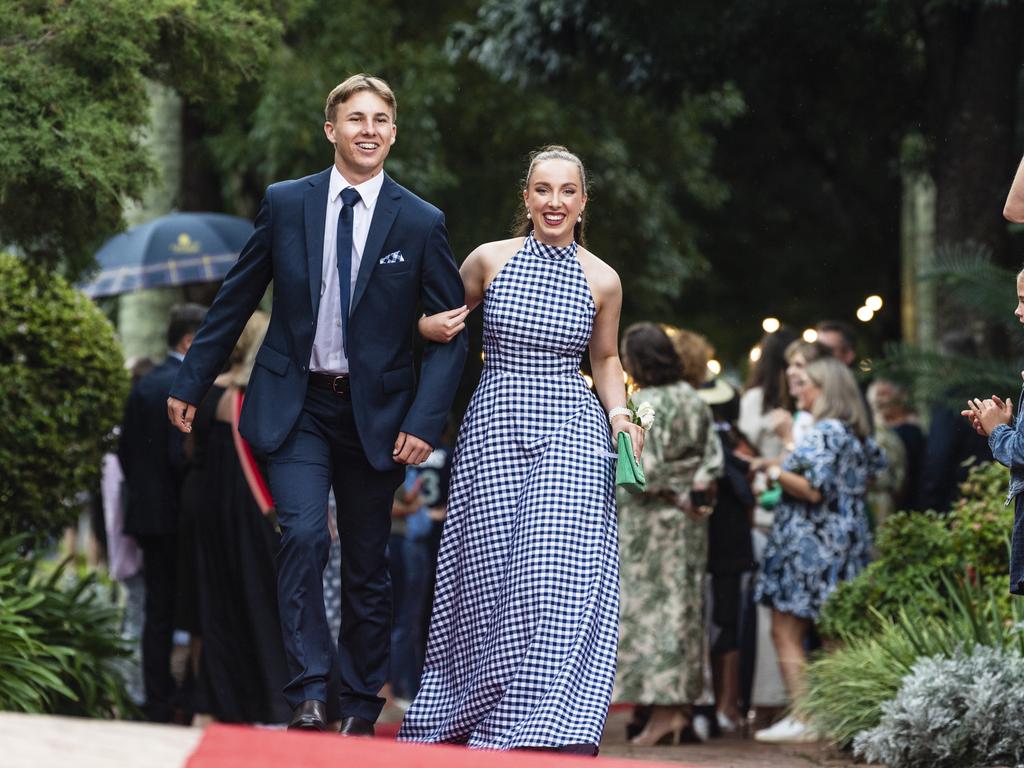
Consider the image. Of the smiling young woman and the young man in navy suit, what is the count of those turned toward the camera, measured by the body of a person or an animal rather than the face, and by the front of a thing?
2

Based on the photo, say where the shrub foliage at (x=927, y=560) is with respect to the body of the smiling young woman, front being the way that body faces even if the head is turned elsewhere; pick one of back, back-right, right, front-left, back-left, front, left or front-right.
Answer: back-left

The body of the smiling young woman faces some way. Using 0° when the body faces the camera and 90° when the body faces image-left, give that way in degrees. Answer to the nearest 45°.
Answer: approximately 0°

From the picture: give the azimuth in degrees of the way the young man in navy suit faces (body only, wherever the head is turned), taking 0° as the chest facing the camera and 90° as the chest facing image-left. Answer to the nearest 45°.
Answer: approximately 0°

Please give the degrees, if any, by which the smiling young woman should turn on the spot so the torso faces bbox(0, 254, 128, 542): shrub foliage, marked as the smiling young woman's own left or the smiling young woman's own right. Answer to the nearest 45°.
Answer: approximately 135° to the smiling young woman's own right

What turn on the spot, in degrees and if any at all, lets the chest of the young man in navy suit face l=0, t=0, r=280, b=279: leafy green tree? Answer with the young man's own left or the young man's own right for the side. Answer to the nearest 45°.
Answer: approximately 135° to the young man's own right

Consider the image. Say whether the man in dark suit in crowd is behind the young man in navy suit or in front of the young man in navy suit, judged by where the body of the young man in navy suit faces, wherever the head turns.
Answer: behind

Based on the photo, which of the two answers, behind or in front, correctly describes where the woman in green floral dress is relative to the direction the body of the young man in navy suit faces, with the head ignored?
behind

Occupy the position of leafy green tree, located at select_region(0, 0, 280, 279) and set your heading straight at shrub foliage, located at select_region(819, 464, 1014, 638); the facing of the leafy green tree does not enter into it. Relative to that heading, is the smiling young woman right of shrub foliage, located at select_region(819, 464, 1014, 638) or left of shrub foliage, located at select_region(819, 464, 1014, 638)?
right
